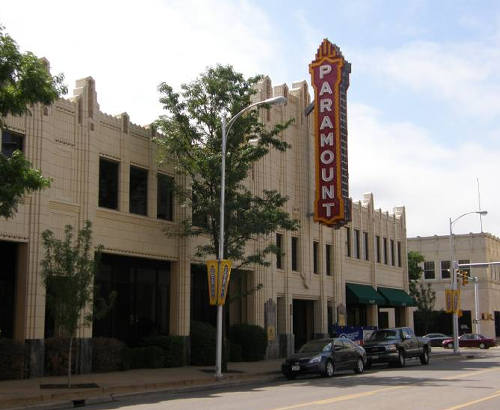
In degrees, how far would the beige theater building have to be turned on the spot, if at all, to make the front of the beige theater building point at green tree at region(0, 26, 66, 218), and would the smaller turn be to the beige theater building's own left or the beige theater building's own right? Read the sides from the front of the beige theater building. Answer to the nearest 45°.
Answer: approximately 45° to the beige theater building's own right

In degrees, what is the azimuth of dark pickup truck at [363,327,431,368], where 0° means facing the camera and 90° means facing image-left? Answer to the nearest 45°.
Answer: approximately 45°

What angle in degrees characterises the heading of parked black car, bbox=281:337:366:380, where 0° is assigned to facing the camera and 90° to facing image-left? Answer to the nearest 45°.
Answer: approximately 45°

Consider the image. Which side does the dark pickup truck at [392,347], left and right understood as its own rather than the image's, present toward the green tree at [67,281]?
front

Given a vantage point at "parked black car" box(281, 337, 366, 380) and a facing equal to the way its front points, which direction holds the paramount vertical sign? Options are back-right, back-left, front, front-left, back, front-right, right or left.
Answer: back-right

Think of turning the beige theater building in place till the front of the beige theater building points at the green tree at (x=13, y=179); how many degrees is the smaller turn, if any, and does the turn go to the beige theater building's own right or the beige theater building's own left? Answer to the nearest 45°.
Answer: approximately 45° to the beige theater building's own right

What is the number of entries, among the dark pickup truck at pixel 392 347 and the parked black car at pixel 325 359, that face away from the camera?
0

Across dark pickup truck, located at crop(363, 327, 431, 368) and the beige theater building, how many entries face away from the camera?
0

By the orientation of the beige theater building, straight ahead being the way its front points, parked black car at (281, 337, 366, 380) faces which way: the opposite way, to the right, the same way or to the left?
to the right

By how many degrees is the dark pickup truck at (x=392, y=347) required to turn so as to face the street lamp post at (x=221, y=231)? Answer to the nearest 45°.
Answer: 0° — it already faces it

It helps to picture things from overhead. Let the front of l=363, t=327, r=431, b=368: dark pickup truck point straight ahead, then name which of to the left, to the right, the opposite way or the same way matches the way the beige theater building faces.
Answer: to the left

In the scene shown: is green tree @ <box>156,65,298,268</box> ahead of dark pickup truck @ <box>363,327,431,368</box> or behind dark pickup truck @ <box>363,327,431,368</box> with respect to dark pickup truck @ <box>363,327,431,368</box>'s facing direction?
ahead
